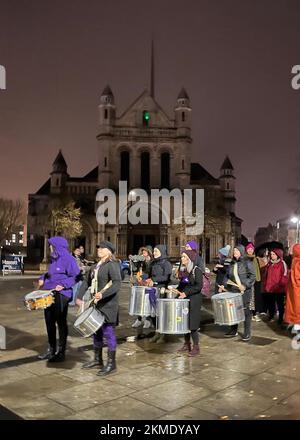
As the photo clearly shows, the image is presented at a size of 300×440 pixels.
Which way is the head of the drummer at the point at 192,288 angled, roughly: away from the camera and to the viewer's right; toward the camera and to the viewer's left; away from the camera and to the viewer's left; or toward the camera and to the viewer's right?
toward the camera and to the viewer's left

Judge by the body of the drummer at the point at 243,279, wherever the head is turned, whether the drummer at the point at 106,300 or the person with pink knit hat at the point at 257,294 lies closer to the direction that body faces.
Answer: the drummer

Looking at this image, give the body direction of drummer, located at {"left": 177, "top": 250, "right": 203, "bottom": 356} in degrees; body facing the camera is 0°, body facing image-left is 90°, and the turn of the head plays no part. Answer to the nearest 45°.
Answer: approximately 90°

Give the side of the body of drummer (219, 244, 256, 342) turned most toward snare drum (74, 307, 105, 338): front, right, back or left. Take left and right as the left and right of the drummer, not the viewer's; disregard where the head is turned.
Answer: front

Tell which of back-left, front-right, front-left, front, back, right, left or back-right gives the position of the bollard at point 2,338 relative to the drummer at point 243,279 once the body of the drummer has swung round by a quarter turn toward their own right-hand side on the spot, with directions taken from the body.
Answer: front-left

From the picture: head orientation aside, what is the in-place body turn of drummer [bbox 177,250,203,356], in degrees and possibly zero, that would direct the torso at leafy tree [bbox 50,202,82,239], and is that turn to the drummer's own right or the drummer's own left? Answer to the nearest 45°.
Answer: approximately 90° to the drummer's own right

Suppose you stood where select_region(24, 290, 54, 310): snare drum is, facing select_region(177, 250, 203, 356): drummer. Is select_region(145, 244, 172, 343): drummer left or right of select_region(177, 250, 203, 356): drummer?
left
